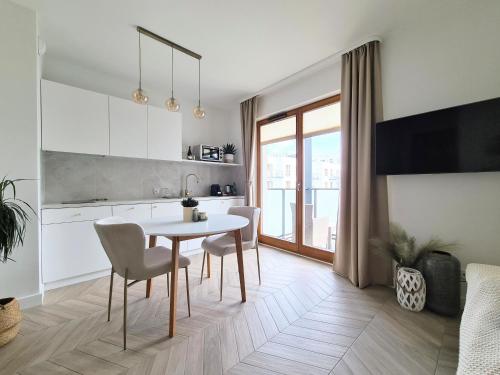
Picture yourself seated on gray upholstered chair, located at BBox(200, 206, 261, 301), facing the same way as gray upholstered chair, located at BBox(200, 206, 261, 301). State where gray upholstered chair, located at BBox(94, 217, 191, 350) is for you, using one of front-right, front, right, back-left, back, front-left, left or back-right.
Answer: front

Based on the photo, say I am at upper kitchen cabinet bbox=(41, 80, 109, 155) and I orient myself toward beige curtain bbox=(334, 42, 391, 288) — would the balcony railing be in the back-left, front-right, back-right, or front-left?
front-left

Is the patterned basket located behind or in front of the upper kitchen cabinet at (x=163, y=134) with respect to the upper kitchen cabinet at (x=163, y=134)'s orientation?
in front

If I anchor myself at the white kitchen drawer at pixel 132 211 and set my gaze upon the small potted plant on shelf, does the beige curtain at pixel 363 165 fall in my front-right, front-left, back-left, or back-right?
front-right

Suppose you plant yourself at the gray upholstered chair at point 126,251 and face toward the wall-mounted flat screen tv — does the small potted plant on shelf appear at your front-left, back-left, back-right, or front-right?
front-left

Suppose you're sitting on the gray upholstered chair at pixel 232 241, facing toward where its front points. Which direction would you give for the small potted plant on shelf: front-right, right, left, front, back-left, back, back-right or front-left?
back-right

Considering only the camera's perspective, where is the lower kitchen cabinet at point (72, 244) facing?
facing the viewer and to the right of the viewer

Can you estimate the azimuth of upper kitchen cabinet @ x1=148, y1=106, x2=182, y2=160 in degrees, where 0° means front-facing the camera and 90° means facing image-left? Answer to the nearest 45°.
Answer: approximately 315°

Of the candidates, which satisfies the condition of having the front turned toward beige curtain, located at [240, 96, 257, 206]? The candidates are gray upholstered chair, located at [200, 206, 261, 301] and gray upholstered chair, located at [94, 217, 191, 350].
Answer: gray upholstered chair, located at [94, 217, 191, 350]

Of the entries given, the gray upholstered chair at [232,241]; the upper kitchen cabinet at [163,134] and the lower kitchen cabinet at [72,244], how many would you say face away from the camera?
0

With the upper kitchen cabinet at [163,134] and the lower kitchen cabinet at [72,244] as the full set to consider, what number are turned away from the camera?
0

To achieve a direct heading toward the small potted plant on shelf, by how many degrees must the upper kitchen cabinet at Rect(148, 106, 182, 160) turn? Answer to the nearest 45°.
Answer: approximately 90° to its left

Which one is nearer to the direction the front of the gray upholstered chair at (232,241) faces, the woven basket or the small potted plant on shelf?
the woven basket
